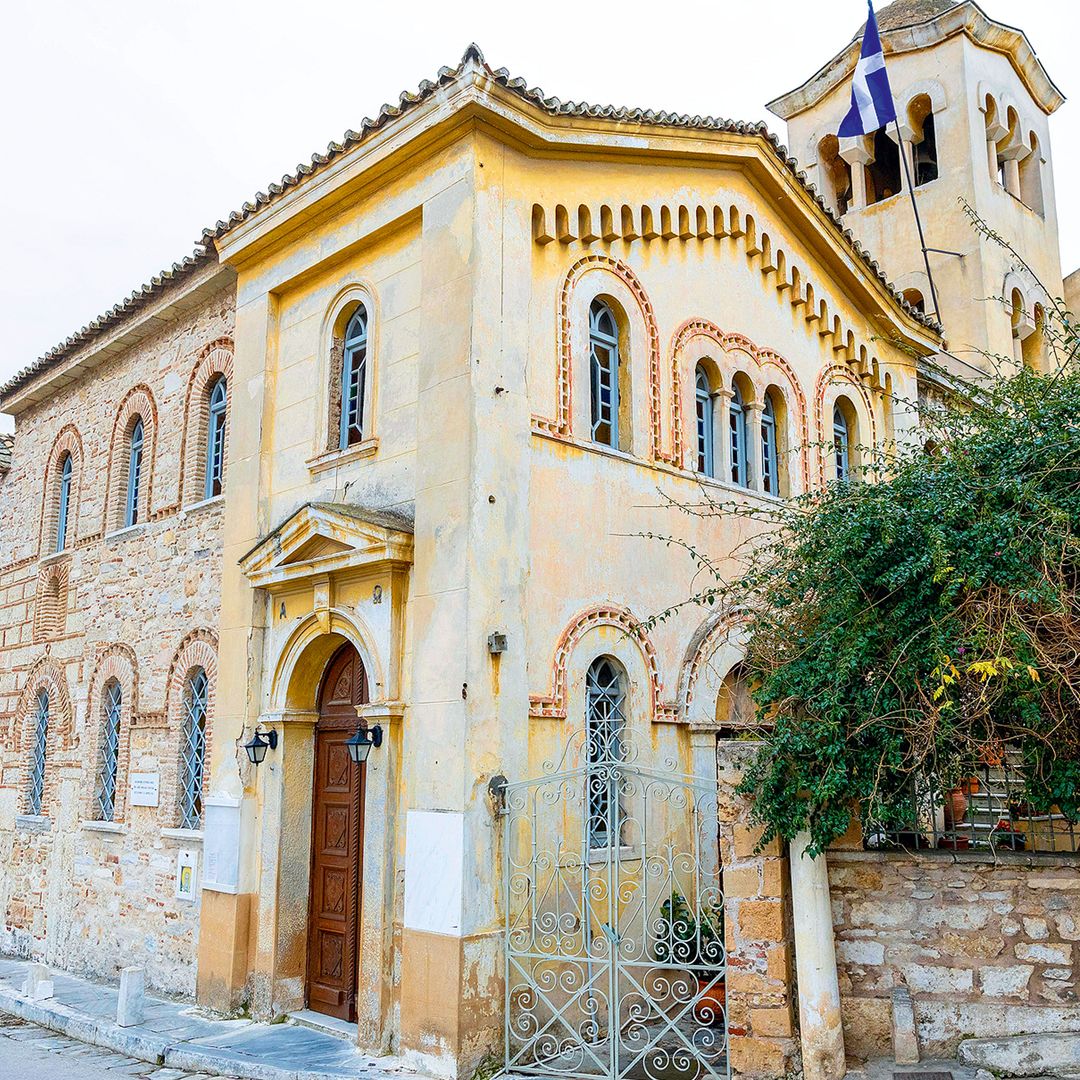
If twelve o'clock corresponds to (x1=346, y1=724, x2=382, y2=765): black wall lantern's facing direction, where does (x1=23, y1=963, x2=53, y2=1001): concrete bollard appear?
The concrete bollard is roughly at 3 o'clock from the black wall lantern.

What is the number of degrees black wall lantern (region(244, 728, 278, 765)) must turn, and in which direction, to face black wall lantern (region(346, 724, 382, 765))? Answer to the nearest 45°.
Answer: approximately 90° to its left

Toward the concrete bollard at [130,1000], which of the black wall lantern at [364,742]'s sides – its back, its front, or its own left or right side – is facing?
right

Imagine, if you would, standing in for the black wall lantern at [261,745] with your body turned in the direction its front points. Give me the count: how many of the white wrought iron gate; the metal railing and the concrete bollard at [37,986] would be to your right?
1

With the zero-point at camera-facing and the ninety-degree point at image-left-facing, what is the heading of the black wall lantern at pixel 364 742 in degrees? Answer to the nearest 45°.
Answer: approximately 45°

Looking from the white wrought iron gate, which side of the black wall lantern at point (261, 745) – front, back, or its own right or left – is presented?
left

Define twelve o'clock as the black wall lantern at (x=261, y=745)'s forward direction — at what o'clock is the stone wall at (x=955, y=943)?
The stone wall is roughly at 9 o'clock from the black wall lantern.

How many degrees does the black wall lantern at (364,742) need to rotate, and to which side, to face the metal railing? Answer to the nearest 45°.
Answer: approximately 90° to its left

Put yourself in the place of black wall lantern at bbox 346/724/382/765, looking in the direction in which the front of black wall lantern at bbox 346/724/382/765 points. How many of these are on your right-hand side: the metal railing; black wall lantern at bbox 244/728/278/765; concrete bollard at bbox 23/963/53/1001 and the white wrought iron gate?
2

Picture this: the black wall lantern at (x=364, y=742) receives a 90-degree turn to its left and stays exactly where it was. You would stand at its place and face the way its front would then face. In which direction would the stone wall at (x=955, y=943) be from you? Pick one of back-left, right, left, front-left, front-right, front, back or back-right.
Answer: front

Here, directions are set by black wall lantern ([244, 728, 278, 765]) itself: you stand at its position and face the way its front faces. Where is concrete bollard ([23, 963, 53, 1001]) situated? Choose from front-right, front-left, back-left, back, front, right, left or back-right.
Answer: right

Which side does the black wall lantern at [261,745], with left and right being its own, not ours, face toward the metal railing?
left

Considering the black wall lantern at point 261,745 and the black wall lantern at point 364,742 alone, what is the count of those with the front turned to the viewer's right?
0
